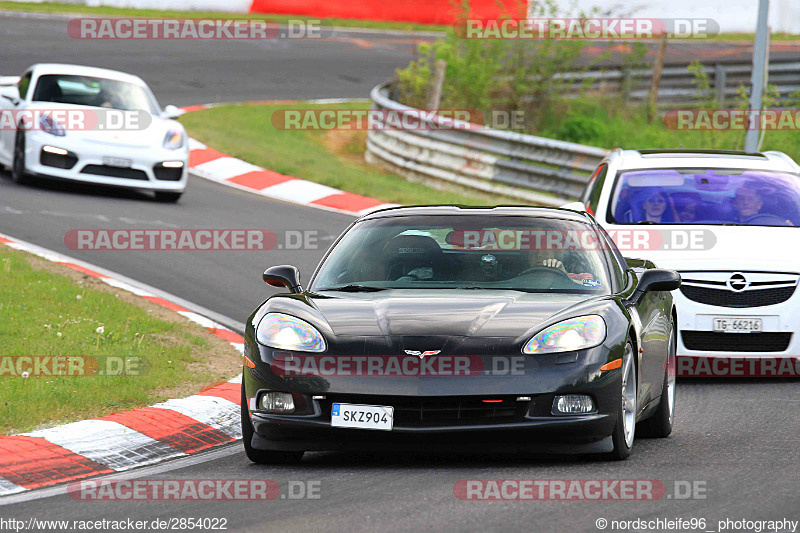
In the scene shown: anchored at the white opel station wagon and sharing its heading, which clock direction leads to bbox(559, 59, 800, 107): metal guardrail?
The metal guardrail is roughly at 6 o'clock from the white opel station wagon.

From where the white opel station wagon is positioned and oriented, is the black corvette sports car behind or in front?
in front

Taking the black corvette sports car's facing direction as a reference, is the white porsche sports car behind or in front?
behind

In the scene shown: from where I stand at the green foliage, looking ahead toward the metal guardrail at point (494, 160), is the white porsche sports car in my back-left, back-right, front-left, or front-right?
front-right

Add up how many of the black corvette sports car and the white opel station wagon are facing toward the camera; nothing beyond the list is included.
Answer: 2

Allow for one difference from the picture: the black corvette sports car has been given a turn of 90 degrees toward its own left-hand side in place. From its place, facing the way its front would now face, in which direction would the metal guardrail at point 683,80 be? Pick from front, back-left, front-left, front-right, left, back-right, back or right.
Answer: left

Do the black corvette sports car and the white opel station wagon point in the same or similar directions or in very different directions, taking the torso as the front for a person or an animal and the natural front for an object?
same or similar directions

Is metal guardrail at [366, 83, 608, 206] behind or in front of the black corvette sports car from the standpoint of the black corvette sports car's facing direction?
behind

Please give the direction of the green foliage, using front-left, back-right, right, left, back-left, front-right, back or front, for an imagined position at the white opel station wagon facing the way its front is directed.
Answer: back

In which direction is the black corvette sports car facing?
toward the camera

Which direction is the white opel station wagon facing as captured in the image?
toward the camera

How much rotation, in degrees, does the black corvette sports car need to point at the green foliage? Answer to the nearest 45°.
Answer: approximately 180°
